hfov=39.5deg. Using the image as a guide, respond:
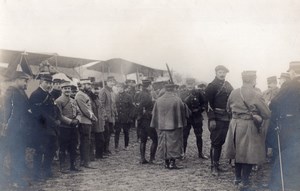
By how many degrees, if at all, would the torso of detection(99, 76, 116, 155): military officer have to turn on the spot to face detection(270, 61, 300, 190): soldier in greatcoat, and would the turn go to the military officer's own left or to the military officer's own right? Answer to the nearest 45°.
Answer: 0° — they already face them

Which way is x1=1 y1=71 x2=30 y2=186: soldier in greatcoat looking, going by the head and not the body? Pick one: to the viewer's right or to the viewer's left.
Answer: to the viewer's right

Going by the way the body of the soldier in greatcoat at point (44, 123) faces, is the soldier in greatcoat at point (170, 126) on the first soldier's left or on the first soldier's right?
on the first soldier's left

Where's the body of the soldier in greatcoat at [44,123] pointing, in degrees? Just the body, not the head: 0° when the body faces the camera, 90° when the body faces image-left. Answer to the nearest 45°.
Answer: approximately 315°

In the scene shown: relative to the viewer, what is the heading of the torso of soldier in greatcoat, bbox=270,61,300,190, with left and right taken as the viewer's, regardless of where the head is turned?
facing away from the viewer and to the left of the viewer

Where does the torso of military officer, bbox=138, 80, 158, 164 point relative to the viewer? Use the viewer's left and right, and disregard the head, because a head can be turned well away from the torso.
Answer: facing to the right of the viewer

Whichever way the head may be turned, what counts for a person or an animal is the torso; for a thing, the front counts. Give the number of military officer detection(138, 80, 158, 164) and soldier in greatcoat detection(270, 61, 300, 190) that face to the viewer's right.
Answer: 1

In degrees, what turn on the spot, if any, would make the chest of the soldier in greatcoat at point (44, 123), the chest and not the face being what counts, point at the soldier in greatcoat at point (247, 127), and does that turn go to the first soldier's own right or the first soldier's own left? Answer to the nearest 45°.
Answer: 0° — they already face them

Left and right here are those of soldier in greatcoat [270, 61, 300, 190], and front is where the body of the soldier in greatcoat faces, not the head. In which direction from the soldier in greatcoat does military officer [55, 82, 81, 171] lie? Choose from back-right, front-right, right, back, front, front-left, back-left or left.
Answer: front-left

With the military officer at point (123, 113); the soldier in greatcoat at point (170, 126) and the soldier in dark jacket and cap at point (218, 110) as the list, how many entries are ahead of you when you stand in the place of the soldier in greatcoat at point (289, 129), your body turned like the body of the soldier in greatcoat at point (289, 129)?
3
